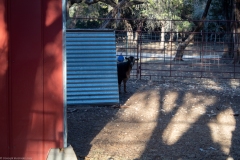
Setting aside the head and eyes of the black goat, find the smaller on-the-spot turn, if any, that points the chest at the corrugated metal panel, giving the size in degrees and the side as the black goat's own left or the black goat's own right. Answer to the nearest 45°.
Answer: approximately 45° to the black goat's own right

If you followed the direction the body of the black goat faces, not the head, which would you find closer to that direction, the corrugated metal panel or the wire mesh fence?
the corrugated metal panel

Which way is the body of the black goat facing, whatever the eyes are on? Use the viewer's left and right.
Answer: facing the viewer and to the right of the viewer
